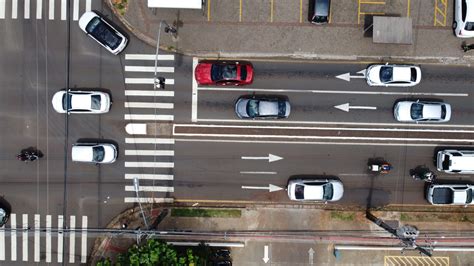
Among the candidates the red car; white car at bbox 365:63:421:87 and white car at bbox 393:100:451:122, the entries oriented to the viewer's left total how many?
3

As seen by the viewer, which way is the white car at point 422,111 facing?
to the viewer's left

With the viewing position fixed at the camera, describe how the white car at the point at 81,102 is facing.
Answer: facing to the left of the viewer

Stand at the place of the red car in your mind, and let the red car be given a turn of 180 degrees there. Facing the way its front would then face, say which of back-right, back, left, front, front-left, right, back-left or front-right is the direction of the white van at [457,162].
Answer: front

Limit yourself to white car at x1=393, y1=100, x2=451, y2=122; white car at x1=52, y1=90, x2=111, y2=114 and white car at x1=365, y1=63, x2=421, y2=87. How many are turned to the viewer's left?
3

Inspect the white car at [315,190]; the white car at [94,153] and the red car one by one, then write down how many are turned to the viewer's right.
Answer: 2

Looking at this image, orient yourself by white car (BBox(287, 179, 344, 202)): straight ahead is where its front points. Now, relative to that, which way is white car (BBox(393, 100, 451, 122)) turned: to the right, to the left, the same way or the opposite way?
the opposite way

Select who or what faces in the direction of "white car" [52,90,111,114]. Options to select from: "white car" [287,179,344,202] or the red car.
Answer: the red car

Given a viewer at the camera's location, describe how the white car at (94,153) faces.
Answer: facing to the right of the viewer

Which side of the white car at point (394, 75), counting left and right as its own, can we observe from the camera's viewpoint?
left

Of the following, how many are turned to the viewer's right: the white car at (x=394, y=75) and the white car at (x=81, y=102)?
0

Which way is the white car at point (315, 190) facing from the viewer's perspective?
to the viewer's right

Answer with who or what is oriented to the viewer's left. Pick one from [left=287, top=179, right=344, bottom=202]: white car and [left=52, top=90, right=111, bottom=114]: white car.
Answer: [left=52, top=90, right=111, bottom=114]: white car
